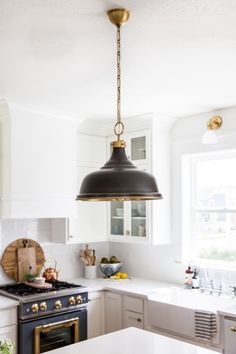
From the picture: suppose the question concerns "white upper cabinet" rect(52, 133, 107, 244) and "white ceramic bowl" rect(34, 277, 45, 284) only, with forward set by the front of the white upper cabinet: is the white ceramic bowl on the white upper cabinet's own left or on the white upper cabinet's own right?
on the white upper cabinet's own right

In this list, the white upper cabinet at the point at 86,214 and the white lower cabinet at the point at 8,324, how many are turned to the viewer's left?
0

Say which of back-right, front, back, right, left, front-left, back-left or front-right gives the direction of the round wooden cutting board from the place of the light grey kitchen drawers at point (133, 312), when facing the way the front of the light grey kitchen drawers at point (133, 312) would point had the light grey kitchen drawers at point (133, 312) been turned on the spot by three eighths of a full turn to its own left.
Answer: back

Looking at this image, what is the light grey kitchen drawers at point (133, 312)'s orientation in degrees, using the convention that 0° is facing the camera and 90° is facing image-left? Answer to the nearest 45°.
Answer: approximately 45°

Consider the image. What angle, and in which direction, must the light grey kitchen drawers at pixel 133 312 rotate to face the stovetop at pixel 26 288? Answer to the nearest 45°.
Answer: approximately 45° to its right

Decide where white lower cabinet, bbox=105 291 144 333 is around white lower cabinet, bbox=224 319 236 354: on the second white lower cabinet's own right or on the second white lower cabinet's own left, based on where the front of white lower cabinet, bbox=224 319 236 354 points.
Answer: on the second white lower cabinet's own right

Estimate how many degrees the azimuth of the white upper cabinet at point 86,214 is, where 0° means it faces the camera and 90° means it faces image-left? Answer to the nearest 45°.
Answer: approximately 315°

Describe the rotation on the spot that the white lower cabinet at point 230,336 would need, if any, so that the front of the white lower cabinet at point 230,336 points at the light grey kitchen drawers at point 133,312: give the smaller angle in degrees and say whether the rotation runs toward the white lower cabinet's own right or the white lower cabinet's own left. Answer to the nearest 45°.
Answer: approximately 90° to the white lower cabinet's own right

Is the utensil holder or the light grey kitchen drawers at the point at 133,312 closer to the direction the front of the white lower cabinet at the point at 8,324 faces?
the light grey kitchen drawers

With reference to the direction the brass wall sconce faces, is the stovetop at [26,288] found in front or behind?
in front

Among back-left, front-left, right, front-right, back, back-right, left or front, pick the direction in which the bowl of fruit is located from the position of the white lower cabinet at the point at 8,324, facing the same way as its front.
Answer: left
